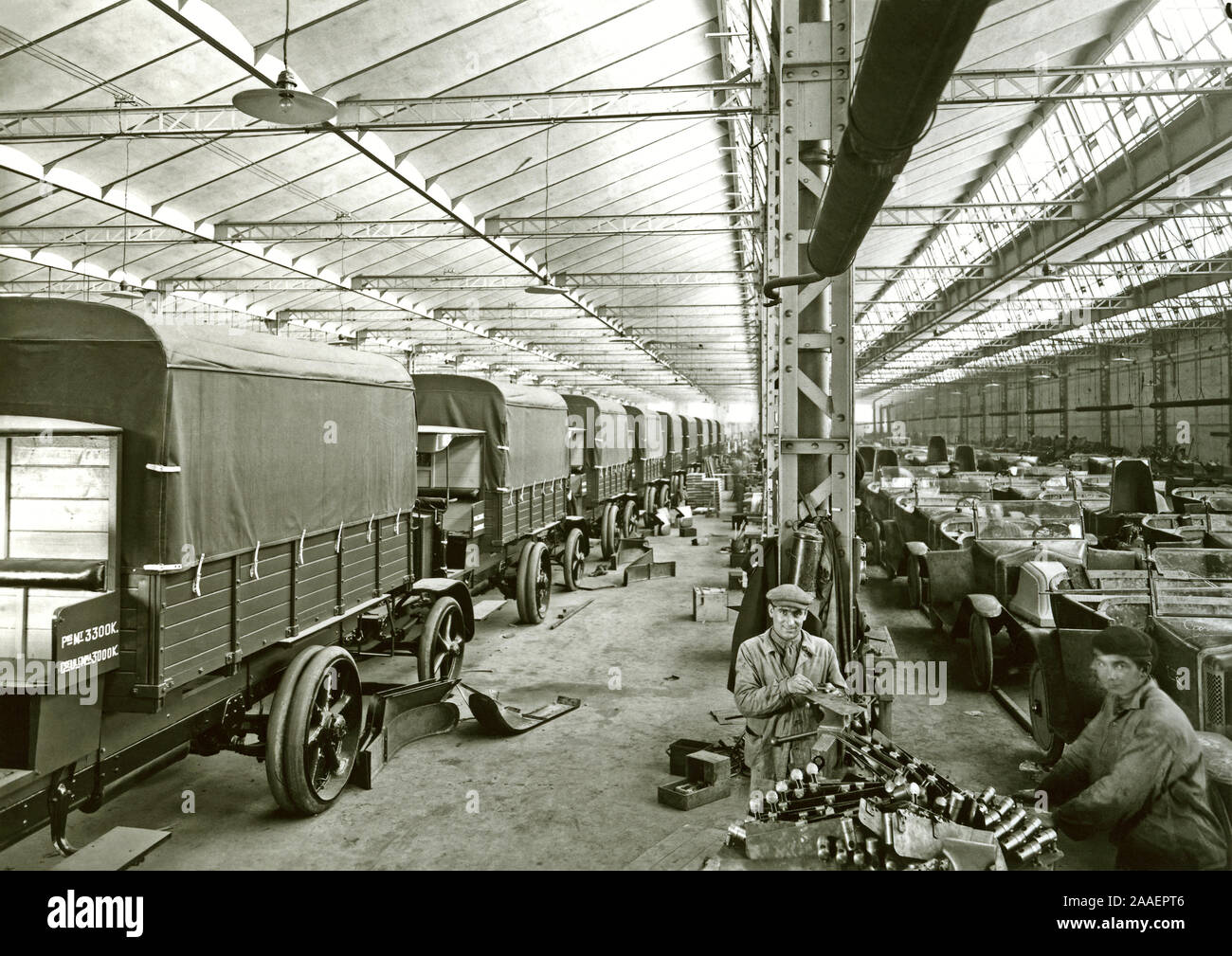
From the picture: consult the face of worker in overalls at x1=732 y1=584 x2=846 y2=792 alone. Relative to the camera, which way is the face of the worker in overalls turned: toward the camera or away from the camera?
toward the camera

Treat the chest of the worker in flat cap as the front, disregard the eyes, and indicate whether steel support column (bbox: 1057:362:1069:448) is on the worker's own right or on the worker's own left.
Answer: on the worker's own right

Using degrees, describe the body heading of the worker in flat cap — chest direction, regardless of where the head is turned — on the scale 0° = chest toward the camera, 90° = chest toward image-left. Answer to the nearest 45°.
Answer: approximately 45°

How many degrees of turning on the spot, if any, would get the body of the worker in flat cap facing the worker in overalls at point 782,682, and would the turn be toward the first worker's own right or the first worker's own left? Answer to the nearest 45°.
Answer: approximately 45° to the first worker's own right

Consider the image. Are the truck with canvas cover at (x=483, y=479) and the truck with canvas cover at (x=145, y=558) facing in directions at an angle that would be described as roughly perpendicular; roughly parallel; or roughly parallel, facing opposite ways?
roughly parallel
